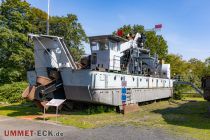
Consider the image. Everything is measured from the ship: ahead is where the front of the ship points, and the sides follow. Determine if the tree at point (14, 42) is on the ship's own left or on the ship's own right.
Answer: on the ship's own right

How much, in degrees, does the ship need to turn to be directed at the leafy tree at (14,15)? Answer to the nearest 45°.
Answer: approximately 90° to its right
